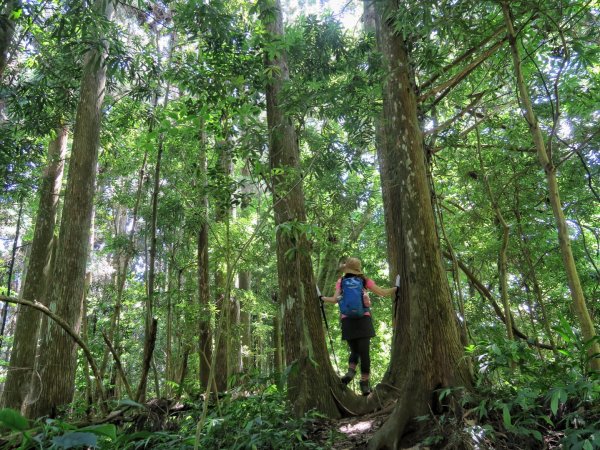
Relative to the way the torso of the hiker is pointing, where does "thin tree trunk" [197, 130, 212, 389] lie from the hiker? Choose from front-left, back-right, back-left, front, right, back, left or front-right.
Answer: front-left

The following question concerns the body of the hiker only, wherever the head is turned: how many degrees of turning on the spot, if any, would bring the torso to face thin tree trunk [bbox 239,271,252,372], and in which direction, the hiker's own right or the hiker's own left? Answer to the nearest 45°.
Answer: approximately 45° to the hiker's own left

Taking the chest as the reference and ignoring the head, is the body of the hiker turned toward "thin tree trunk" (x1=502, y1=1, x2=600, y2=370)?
no

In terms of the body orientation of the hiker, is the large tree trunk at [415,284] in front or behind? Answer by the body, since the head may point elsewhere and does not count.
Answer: behind

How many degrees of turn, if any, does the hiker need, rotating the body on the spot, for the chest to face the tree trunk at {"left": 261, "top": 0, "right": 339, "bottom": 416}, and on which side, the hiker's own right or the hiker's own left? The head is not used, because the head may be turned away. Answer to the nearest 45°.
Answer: approximately 135° to the hiker's own left

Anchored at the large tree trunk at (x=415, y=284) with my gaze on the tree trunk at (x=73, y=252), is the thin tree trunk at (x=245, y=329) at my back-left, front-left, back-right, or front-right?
front-right

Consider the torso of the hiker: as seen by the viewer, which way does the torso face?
away from the camera

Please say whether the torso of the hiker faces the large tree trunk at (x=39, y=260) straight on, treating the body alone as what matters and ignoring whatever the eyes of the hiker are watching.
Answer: no

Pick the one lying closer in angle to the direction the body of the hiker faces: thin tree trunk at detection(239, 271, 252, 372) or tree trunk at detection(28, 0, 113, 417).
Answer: the thin tree trunk

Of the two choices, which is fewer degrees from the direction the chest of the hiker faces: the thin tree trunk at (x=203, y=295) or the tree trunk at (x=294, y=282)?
the thin tree trunk

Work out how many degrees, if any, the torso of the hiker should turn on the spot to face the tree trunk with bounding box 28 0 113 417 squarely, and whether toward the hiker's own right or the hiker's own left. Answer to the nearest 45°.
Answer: approximately 90° to the hiker's own left

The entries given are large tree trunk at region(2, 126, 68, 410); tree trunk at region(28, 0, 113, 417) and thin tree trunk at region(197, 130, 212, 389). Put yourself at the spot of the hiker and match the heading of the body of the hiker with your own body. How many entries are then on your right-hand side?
0
